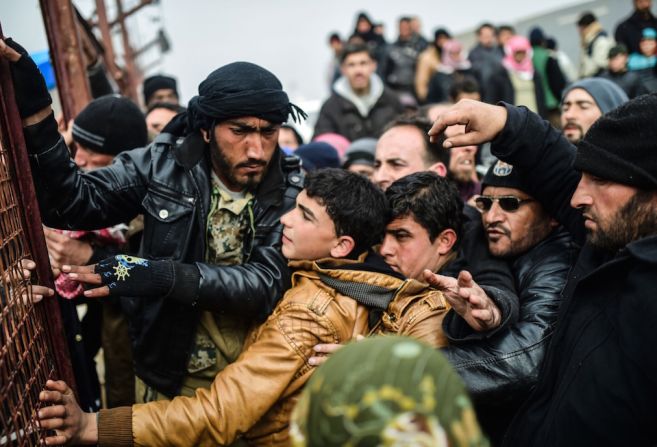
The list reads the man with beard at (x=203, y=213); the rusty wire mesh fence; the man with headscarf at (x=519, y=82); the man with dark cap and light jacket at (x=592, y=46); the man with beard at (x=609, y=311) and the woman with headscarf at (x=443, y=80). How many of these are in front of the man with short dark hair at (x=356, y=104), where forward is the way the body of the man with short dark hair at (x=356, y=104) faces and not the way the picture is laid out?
3

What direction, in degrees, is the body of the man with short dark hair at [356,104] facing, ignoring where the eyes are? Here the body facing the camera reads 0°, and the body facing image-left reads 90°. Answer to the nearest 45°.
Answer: approximately 0°

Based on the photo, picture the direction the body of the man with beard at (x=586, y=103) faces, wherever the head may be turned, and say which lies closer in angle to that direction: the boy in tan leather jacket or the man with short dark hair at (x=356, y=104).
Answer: the boy in tan leather jacket

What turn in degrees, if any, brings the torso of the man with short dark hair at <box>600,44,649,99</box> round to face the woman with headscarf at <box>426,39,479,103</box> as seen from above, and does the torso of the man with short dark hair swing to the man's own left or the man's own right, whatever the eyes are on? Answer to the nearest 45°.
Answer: approximately 90° to the man's own right

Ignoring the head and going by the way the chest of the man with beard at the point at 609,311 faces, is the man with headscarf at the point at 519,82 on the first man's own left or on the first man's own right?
on the first man's own right

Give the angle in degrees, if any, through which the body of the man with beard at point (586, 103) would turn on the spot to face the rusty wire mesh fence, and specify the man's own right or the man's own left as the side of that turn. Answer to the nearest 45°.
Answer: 0° — they already face it

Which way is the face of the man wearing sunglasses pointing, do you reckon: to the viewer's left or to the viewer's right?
to the viewer's left

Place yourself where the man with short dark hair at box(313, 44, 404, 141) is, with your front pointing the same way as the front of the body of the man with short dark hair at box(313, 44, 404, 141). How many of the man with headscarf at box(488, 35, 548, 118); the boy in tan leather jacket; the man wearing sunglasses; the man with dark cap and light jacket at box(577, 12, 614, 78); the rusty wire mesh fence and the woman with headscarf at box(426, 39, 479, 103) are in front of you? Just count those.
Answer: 3

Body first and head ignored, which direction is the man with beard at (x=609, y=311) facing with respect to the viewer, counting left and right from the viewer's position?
facing to the left of the viewer

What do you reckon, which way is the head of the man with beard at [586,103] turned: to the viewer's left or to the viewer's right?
to the viewer's left

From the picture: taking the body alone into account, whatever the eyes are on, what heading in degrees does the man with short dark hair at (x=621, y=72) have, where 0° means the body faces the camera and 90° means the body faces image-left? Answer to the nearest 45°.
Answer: approximately 45°

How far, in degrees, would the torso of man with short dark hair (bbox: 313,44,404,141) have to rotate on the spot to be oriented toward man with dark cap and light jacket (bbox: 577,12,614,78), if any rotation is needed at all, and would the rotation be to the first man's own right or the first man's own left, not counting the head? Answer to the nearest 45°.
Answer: approximately 135° to the first man's own left

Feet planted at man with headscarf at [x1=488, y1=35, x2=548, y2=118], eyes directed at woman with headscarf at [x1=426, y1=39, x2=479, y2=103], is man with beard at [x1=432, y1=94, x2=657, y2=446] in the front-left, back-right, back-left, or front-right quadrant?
back-left

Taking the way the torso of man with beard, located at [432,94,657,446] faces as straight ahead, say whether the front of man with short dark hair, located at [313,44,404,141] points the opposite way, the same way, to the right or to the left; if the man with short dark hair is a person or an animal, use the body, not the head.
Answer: to the left

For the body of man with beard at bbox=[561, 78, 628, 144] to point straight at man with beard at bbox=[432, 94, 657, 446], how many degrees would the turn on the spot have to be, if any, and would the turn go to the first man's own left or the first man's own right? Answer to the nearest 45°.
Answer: approximately 45° to the first man's own left

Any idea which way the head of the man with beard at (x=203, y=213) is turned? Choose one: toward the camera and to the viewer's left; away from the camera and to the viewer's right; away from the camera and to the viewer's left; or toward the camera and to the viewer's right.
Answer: toward the camera and to the viewer's right

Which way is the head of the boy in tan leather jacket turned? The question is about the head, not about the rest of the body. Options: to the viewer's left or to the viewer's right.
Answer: to the viewer's left

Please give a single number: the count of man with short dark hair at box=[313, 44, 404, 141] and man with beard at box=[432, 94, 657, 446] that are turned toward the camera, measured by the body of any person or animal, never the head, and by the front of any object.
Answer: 1
